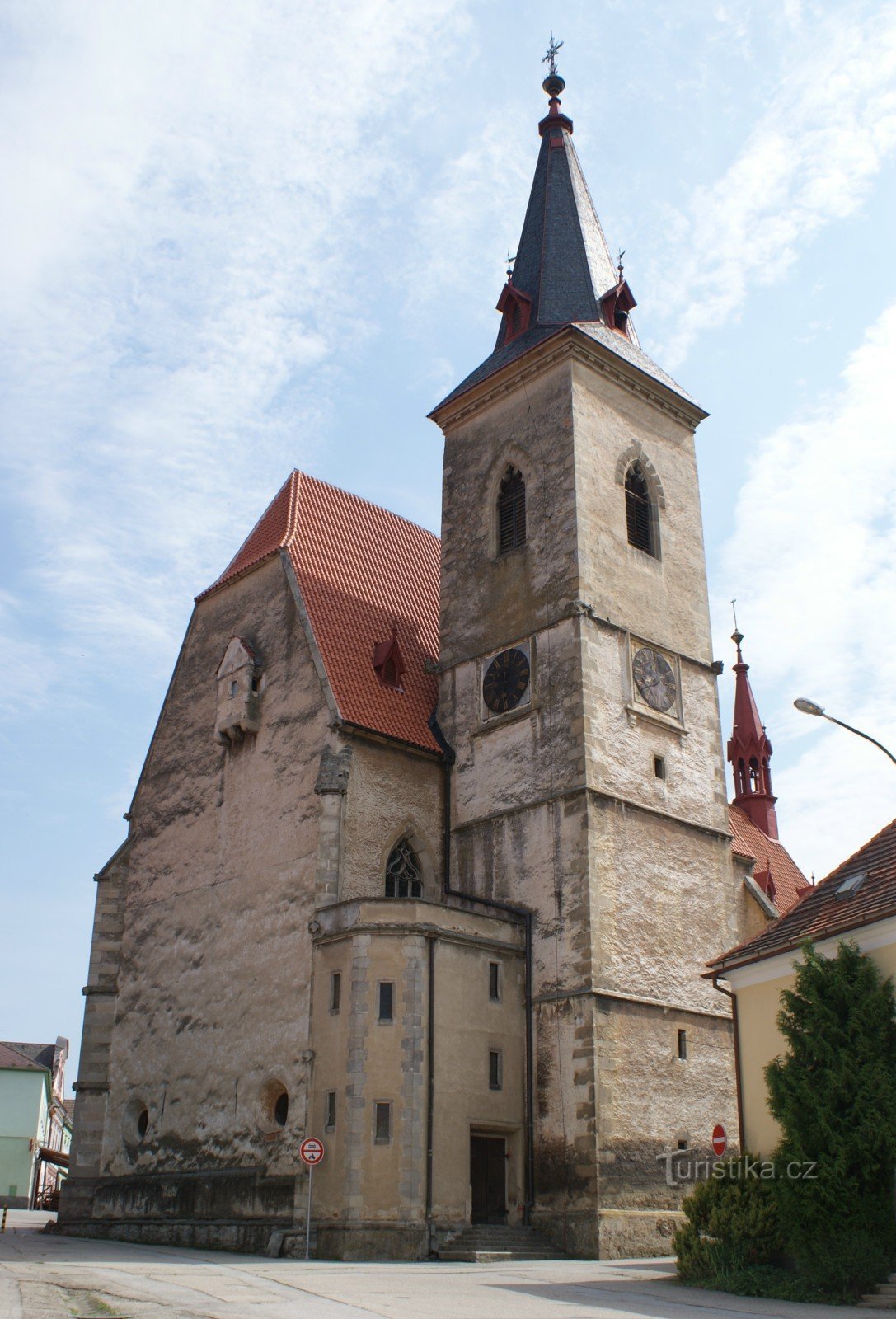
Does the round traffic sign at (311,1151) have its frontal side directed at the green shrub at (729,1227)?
no

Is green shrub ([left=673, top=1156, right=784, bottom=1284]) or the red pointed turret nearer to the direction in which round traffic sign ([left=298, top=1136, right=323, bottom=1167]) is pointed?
the green shrub

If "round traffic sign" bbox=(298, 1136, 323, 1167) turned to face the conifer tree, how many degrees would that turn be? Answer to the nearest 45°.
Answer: approximately 45° to its left

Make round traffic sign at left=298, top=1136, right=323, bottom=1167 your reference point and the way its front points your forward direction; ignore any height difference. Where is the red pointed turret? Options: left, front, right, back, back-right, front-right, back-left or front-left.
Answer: back-left

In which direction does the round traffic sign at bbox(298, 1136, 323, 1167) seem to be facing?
toward the camera

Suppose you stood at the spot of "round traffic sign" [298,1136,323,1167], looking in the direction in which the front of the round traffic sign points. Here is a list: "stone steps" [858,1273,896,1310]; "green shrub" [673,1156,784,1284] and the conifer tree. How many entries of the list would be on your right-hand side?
0

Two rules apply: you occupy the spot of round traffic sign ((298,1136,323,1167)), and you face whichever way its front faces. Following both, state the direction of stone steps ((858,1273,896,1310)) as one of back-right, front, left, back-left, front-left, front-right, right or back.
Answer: front-left

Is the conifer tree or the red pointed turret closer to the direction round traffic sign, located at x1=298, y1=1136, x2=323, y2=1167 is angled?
the conifer tree

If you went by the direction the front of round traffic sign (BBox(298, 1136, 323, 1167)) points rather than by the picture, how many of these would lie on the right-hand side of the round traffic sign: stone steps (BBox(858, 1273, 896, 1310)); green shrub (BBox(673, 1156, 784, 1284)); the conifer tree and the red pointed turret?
0
